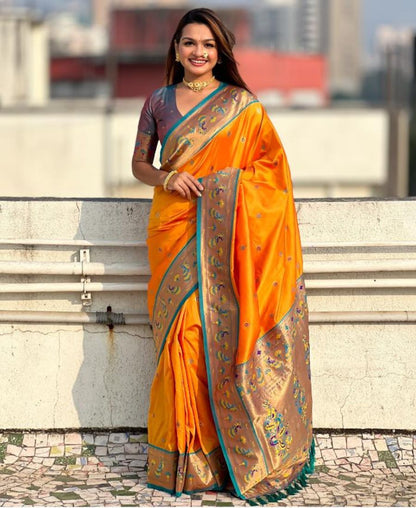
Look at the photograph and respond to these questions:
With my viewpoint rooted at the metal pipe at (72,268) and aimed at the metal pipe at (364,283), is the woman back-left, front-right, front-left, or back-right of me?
front-right

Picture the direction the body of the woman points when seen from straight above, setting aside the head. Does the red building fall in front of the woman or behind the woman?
behind

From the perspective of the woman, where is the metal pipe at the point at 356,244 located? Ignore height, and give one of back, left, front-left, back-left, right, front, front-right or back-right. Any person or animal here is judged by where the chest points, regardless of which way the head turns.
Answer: back-left

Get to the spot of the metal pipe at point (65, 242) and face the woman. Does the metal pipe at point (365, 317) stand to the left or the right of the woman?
left

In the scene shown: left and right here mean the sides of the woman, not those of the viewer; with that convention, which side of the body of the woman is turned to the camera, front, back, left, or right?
front

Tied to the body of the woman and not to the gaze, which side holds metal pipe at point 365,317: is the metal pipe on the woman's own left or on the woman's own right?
on the woman's own left

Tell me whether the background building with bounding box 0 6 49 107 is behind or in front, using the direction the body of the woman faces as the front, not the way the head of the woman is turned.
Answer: behind

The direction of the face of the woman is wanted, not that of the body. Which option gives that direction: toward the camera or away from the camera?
toward the camera

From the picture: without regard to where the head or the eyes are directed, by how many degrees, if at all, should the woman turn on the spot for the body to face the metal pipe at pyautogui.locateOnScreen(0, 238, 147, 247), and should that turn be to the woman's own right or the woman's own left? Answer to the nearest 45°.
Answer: approximately 135° to the woman's own right
